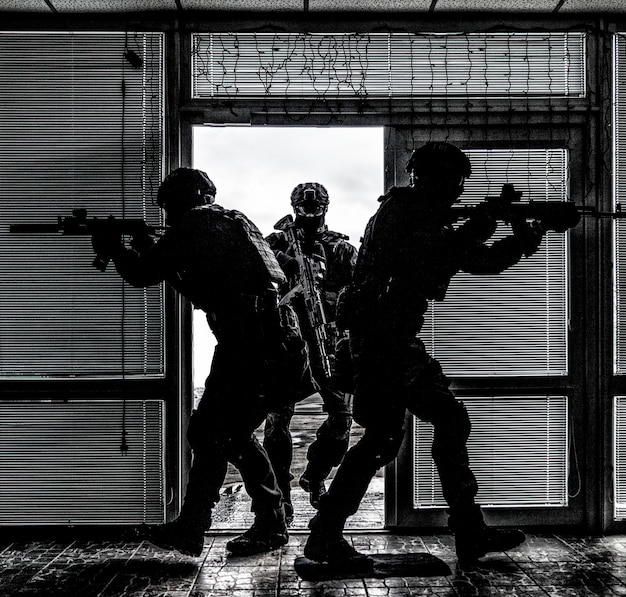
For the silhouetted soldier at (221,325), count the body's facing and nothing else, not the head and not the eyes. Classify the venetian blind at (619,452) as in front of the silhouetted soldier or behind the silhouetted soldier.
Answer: behind

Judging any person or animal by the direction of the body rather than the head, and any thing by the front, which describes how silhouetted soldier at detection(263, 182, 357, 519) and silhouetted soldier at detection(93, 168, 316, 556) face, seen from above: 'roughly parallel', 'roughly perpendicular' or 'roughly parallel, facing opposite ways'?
roughly perpendicular

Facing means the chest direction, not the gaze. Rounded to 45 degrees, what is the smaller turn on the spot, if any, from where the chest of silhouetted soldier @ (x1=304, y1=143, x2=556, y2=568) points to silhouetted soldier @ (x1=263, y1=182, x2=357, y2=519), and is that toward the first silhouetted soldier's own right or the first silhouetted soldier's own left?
approximately 135° to the first silhouetted soldier's own left

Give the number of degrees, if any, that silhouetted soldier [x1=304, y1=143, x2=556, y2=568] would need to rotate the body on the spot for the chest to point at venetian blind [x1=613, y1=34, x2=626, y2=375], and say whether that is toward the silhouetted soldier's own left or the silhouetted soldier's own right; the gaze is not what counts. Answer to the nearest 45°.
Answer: approximately 45° to the silhouetted soldier's own left

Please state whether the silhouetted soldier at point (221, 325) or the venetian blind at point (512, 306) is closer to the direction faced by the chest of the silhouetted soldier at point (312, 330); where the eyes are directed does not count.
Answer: the silhouetted soldier

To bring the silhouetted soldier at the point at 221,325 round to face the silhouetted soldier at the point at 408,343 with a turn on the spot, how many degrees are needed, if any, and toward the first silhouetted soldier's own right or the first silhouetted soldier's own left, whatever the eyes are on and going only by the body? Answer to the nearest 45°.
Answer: approximately 180°

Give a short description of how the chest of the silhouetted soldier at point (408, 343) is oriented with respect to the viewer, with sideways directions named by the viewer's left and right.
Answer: facing to the right of the viewer

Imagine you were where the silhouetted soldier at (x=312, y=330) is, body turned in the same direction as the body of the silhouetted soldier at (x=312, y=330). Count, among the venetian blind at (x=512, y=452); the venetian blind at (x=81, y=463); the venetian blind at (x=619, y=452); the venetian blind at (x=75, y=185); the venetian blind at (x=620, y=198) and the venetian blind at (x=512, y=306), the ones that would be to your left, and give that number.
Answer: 4

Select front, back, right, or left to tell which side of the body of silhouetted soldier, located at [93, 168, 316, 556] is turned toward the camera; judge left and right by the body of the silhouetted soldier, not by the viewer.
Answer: left

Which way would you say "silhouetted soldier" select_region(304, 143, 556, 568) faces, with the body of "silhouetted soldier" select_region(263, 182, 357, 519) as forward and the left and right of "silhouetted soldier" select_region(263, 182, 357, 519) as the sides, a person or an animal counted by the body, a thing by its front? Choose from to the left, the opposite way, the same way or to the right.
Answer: to the left
